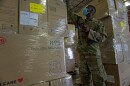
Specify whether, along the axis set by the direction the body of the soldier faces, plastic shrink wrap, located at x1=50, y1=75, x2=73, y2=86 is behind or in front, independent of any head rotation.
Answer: in front

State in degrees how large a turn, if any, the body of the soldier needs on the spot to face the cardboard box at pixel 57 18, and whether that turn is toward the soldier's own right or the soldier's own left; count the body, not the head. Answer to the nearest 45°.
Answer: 0° — they already face it

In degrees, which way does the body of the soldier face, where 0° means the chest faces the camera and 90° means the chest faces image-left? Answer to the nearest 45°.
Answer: approximately 45°
